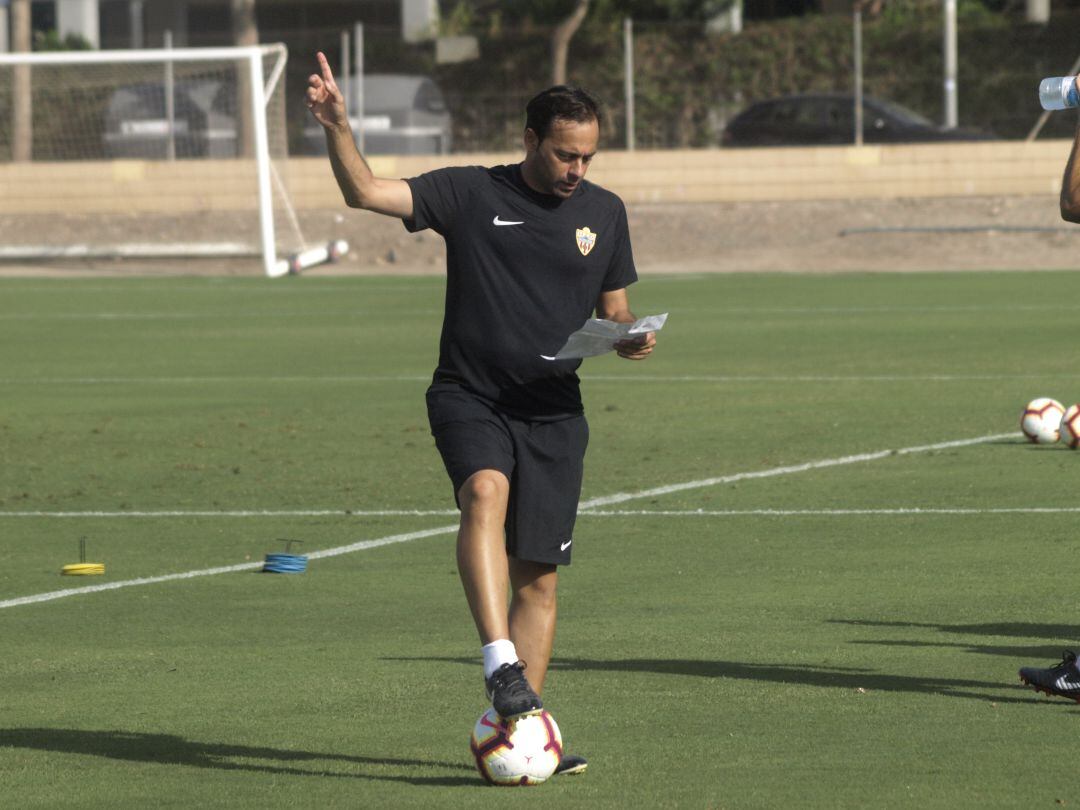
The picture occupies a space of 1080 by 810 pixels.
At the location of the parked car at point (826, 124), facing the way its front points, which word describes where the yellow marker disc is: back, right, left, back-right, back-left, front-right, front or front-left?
right

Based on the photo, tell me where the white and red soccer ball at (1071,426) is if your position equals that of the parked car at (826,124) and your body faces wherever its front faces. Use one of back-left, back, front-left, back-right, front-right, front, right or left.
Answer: right

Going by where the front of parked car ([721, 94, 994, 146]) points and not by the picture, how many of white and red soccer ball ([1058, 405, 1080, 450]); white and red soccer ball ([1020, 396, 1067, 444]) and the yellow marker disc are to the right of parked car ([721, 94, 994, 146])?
3

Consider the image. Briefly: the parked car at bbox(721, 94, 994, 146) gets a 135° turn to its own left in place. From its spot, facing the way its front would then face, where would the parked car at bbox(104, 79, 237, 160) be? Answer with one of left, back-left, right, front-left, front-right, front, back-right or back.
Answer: left

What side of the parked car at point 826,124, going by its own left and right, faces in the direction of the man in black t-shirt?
right

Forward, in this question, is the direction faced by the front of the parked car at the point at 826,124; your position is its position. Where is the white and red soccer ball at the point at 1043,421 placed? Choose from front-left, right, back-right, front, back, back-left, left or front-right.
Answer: right

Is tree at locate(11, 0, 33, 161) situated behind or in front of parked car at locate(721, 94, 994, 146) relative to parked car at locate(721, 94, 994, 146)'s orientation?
behind

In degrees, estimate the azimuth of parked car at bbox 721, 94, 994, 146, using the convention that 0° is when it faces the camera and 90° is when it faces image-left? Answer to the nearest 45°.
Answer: approximately 270°

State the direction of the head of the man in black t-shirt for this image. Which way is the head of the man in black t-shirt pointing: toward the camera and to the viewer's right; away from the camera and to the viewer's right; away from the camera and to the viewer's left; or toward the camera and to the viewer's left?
toward the camera and to the viewer's right
